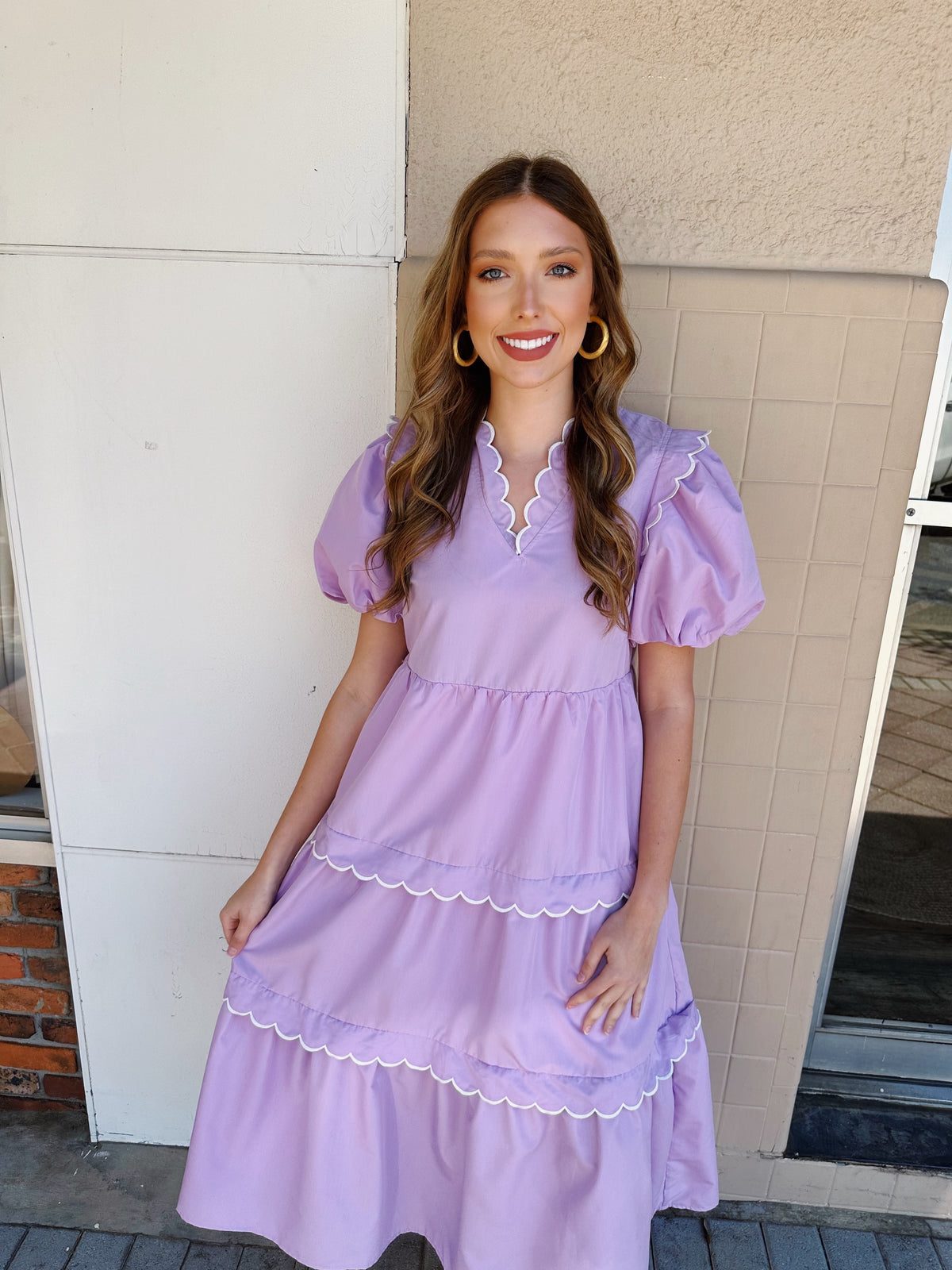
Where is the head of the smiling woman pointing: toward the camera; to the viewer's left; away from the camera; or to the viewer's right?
toward the camera

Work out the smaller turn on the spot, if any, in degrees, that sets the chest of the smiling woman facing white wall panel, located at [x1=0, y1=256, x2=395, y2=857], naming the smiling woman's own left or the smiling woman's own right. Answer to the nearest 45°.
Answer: approximately 135° to the smiling woman's own right

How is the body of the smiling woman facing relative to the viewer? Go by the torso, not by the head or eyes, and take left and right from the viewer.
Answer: facing the viewer

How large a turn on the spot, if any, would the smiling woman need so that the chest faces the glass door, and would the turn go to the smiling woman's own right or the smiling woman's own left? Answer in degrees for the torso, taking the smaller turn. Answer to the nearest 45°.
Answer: approximately 135° to the smiling woman's own left
